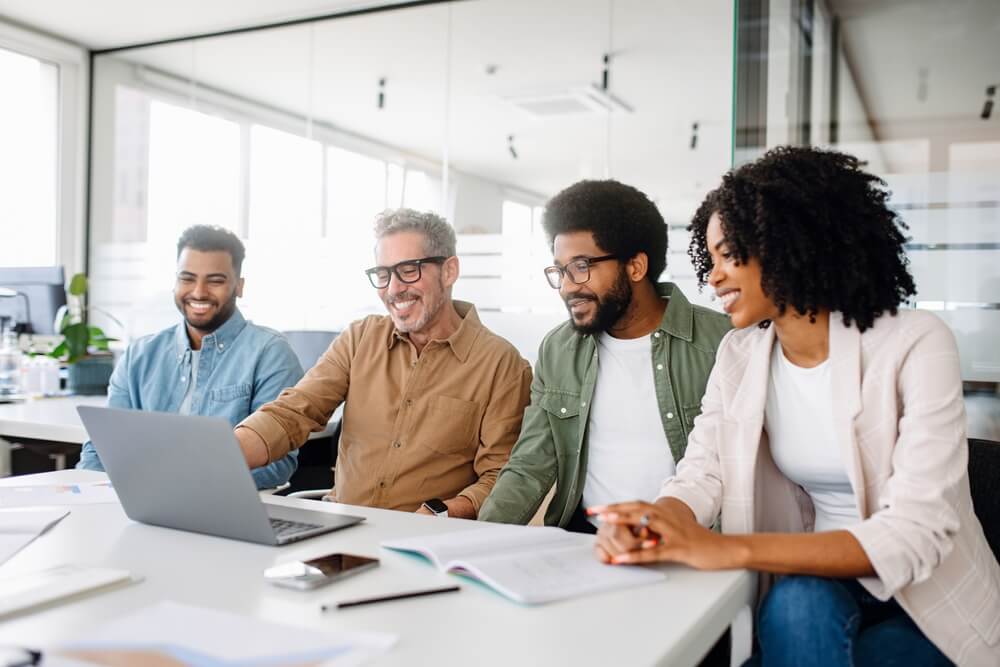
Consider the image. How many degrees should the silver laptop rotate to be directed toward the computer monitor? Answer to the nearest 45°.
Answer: approximately 45° to its left

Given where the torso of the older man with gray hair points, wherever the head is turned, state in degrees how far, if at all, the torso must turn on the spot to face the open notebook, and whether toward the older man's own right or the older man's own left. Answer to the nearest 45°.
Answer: approximately 45° to the older man's own left

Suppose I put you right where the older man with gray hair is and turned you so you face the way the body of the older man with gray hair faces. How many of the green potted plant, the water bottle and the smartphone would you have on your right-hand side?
2

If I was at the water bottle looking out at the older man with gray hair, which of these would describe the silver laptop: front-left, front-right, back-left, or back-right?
front-right

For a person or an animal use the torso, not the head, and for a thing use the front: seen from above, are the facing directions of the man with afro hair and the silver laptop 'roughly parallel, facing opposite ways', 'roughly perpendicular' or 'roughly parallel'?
roughly parallel, facing opposite ways

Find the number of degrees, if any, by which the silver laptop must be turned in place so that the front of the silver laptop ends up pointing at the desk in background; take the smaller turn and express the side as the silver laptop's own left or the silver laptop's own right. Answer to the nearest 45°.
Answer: approximately 45° to the silver laptop's own left

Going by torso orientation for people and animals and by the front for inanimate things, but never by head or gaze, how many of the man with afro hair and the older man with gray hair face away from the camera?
0

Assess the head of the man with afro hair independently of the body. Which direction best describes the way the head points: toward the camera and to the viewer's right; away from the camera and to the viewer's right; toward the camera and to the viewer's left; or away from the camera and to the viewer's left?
toward the camera and to the viewer's left

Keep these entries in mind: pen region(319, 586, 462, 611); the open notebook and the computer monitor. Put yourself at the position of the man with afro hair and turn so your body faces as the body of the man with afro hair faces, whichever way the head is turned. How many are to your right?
1

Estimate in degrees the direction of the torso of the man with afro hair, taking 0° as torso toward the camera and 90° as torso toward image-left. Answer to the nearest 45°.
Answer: approximately 45°

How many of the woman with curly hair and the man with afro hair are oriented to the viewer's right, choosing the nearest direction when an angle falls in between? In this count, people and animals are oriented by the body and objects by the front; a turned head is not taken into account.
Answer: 0

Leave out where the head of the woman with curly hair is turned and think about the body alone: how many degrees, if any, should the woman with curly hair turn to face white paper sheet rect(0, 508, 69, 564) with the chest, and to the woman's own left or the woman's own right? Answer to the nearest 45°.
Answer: approximately 45° to the woman's own right

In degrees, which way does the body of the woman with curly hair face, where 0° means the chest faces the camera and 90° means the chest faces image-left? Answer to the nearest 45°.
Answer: approximately 45°

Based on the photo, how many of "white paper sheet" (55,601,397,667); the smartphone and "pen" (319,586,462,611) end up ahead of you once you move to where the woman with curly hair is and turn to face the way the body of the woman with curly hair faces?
3

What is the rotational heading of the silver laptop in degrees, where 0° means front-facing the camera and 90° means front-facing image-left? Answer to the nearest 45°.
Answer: approximately 225°

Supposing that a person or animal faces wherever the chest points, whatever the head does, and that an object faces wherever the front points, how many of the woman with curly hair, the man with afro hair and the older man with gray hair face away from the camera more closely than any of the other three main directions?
0

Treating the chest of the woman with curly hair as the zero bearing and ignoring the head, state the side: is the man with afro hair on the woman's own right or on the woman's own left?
on the woman's own right

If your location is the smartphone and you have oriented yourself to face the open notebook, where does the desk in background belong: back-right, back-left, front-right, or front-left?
back-left

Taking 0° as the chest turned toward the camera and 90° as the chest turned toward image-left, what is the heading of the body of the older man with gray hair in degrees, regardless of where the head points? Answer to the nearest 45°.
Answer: approximately 45°

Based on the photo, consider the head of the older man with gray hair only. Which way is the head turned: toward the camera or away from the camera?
toward the camera
